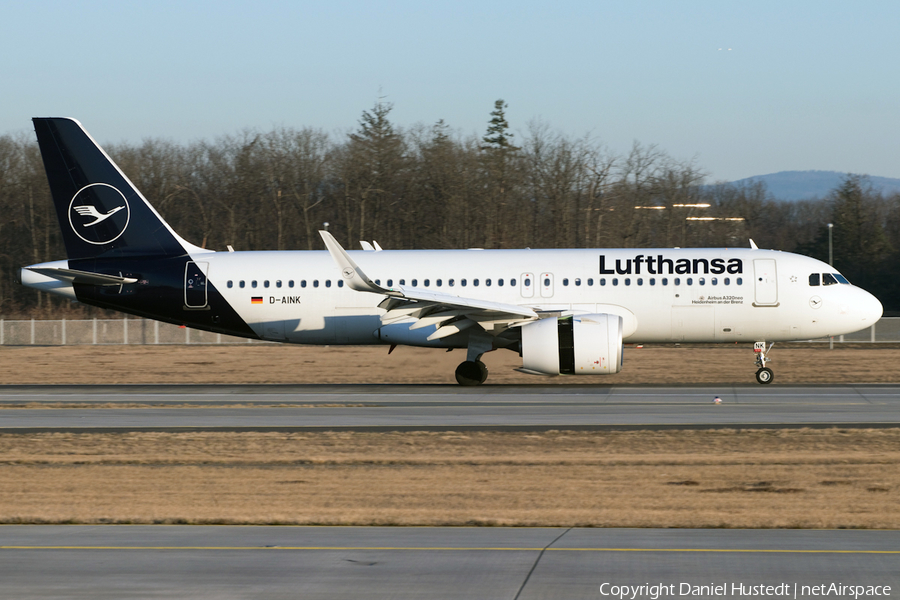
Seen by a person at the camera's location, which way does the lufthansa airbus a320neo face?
facing to the right of the viewer
